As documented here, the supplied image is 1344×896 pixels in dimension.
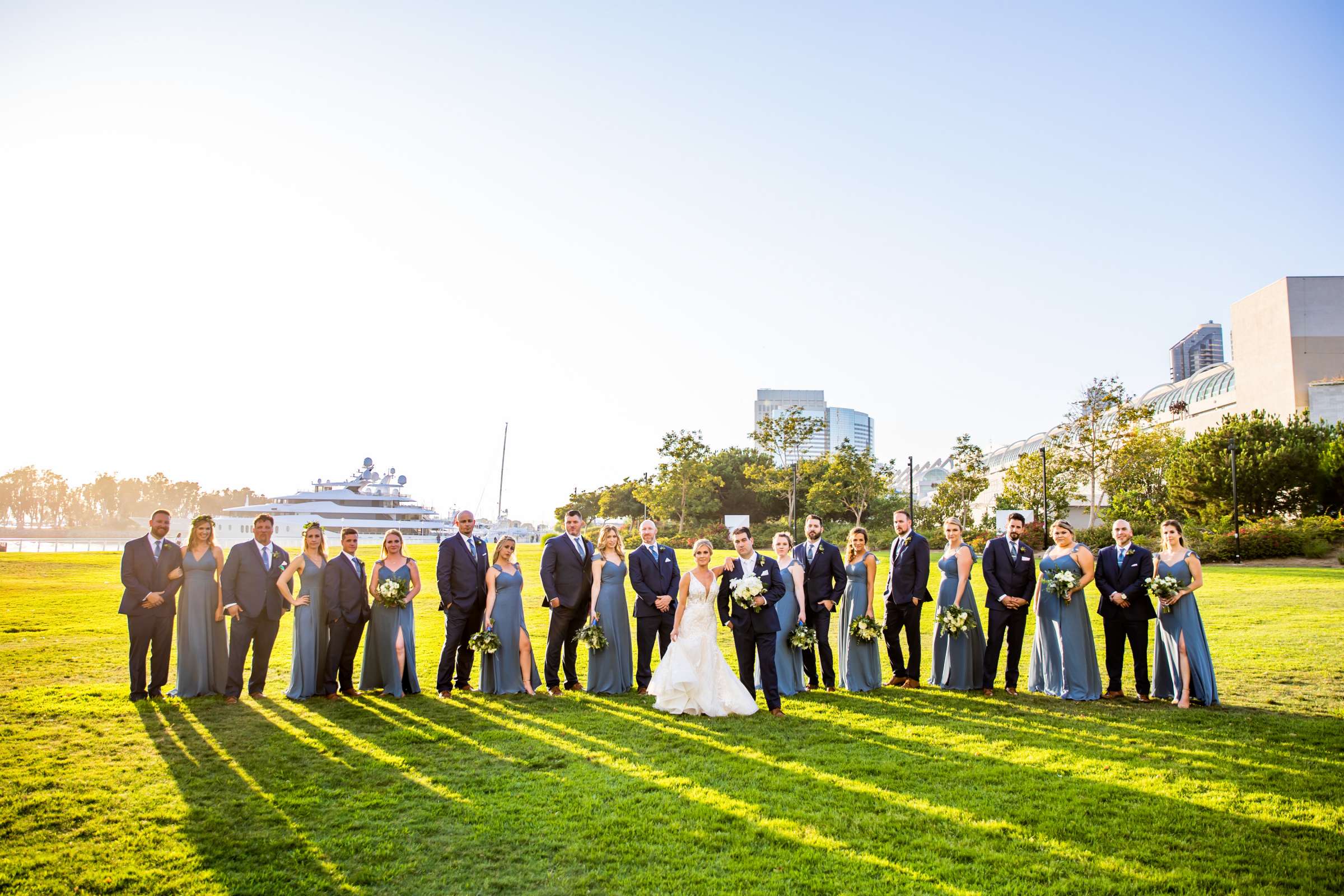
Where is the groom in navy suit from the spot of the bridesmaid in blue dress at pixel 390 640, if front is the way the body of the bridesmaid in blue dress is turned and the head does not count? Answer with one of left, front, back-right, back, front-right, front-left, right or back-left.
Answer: front-left

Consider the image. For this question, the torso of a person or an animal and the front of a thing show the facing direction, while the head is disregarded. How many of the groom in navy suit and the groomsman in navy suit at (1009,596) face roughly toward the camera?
2

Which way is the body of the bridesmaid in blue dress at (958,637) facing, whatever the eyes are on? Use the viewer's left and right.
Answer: facing the viewer and to the left of the viewer

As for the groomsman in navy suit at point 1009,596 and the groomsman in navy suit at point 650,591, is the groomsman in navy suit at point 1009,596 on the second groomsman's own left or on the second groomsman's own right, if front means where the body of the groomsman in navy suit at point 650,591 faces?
on the second groomsman's own left

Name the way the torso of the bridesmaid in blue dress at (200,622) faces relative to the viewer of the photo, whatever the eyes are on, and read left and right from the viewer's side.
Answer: facing the viewer

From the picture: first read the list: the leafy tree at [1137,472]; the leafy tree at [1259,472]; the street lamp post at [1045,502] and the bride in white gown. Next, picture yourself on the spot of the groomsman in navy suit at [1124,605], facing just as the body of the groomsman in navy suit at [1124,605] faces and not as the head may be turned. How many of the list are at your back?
3

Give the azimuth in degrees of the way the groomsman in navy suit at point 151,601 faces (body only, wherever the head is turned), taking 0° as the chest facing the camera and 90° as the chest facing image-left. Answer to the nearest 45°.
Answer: approximately 0°

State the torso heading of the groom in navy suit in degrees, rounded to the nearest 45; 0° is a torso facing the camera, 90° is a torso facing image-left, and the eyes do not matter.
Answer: approximately 0°

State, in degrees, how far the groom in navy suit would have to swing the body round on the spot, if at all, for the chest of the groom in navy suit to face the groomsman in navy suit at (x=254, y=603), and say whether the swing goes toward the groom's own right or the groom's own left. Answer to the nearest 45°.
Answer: approximately 90° to the groom's own right

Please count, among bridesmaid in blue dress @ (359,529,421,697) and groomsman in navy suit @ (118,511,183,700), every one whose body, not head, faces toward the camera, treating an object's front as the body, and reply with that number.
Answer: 2
